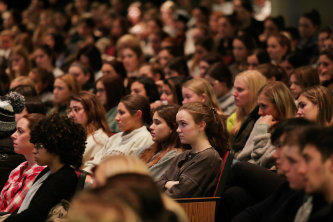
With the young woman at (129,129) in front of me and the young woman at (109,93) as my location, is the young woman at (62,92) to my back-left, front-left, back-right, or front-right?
back-right

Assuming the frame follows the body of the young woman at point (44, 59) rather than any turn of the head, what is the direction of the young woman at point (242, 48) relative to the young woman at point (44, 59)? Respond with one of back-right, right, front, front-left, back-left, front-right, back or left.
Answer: left

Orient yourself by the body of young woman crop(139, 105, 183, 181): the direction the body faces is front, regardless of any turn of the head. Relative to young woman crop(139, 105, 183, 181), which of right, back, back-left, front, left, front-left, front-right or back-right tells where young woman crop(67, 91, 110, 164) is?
front-right

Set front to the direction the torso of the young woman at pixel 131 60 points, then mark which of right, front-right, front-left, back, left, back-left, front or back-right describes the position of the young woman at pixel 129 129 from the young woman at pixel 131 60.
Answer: front-left

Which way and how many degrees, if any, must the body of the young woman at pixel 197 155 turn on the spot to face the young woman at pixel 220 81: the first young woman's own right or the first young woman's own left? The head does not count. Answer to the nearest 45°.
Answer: approximately 135° to the first young woman's own right

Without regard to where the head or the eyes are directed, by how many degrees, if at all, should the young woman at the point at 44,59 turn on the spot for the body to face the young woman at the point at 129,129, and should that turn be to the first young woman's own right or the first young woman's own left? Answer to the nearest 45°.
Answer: approximately 45° to the first young woman's own left
